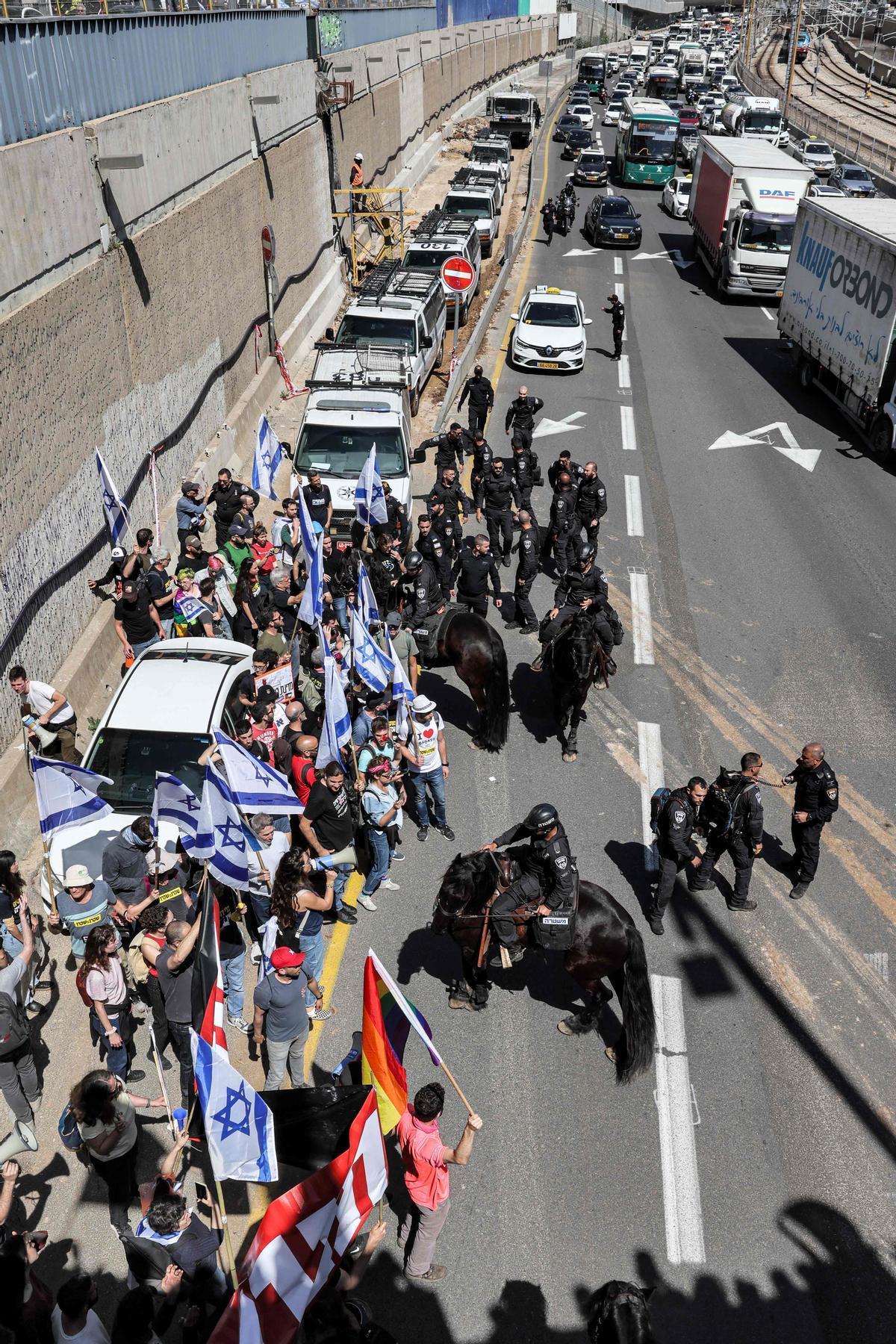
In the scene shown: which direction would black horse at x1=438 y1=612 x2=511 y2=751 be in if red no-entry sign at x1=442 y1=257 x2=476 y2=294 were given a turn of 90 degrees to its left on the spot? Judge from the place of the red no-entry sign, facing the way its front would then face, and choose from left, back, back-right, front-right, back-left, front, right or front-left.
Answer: right

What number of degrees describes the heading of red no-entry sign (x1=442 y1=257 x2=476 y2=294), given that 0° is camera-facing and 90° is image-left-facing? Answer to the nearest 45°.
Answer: approximately 0°

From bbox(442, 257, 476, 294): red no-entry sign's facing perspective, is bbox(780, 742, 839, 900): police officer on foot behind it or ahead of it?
ahead

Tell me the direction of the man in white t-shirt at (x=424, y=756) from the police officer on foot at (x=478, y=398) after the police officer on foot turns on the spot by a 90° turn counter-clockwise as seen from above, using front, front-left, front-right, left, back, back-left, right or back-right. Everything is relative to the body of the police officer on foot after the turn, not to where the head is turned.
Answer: right

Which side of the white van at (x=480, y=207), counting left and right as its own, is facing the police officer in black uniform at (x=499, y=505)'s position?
front

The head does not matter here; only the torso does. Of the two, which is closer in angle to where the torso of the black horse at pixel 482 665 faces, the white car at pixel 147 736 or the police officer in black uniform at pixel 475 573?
the police officer in black uniform

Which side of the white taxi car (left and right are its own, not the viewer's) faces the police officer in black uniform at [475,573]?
front

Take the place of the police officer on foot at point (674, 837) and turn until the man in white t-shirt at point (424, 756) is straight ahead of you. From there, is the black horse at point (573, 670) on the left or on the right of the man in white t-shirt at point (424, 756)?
right

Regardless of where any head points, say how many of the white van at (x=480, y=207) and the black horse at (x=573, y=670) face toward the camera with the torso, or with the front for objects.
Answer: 2

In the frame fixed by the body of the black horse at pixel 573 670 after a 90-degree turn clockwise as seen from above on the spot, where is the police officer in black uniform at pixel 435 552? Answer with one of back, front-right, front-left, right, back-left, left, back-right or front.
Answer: front-right

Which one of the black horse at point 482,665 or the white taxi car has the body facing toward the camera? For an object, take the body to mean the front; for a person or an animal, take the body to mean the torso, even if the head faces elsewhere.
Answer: the white taxi car

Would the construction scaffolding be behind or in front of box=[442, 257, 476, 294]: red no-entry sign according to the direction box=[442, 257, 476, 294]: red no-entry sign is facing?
behind

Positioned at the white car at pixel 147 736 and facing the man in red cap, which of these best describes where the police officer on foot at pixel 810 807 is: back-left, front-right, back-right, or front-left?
front-left

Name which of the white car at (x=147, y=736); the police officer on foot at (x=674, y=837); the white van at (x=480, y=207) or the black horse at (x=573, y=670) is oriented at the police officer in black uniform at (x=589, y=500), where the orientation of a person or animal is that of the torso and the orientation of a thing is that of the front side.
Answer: the white van

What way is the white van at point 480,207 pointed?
toward the camera

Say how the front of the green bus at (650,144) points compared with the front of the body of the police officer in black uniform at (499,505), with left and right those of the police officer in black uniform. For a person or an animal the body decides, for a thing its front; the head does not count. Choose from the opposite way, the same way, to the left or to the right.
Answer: the same way

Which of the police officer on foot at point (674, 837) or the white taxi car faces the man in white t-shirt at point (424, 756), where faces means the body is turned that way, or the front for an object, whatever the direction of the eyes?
the white taxi car

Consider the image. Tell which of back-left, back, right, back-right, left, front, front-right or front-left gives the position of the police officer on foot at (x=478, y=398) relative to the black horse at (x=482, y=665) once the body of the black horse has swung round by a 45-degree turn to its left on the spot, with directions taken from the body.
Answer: right
